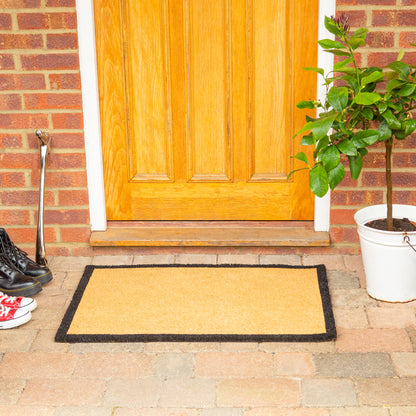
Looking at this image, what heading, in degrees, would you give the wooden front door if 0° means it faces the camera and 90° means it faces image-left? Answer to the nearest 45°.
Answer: approximately 0°

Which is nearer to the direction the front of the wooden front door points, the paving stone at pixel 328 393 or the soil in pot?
the paving stone

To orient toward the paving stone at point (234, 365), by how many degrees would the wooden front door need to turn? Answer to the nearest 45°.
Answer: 0° — it already faces it

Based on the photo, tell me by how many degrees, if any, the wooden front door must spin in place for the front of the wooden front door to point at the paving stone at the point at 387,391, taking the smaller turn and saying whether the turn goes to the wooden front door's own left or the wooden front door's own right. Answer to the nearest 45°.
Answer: approximately 45° to the wooden front door's own left

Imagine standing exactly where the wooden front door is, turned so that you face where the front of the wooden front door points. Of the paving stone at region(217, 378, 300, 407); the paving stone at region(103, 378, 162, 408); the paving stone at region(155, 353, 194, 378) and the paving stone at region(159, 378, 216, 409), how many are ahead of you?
4

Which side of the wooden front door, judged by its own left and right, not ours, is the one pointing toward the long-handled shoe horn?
right

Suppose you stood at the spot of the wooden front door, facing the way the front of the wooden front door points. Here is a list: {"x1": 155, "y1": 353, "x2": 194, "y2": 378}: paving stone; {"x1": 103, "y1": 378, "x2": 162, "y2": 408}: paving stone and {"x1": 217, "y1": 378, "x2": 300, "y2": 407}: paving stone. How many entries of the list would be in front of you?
3

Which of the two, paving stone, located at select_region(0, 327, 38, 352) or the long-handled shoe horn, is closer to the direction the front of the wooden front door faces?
the paving stone

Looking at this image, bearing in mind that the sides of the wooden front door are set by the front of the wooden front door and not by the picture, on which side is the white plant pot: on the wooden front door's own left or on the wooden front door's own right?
on the wooden front door's own left

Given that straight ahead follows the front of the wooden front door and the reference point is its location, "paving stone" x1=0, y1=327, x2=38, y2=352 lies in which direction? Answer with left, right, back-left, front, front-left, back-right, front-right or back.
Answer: front-right

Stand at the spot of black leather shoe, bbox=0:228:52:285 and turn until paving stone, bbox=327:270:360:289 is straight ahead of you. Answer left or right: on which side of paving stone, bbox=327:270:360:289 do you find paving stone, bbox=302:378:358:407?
right

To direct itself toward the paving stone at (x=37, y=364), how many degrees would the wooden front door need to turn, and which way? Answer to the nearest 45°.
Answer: approximately 45° to its right

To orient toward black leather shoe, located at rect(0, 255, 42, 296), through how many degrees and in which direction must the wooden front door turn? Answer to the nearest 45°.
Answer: approximately 45° to its right

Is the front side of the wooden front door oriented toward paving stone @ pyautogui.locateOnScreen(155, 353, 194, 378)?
yes
